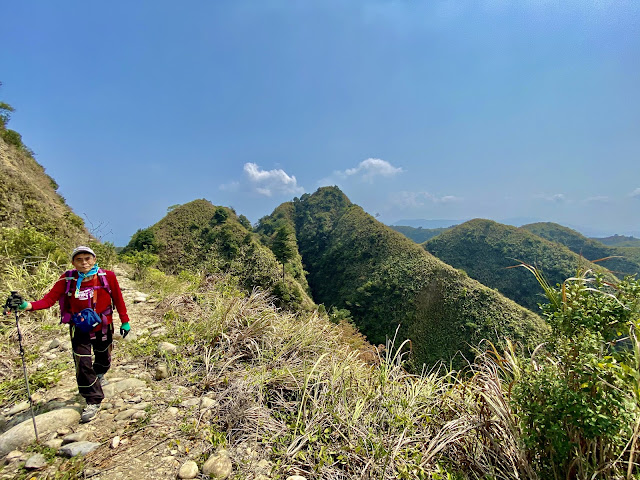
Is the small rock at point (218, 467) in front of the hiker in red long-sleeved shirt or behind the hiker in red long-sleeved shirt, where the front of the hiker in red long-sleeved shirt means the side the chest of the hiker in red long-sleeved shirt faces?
in front

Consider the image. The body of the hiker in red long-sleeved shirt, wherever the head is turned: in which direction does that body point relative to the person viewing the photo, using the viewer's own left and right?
facing the viewer

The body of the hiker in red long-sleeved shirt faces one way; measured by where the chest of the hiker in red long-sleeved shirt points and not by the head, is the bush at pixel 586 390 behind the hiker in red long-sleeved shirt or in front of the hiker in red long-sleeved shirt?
in front

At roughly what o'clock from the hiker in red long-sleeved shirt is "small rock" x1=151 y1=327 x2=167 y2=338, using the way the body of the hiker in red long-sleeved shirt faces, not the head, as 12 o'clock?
The small rock is roughly at 7 o'clock from the hiker in red long-sleeved shirt.

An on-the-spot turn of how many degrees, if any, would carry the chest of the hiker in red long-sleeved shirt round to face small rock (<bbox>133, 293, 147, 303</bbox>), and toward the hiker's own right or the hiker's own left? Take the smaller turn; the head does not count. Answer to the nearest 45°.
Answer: approximately 180°

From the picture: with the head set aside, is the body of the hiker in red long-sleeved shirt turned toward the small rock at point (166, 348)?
no

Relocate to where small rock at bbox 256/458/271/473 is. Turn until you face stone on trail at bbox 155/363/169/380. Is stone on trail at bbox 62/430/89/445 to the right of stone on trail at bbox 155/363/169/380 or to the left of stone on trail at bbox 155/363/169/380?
left

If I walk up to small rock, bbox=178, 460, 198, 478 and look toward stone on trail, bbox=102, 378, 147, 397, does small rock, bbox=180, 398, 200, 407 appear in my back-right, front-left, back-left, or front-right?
front-right
